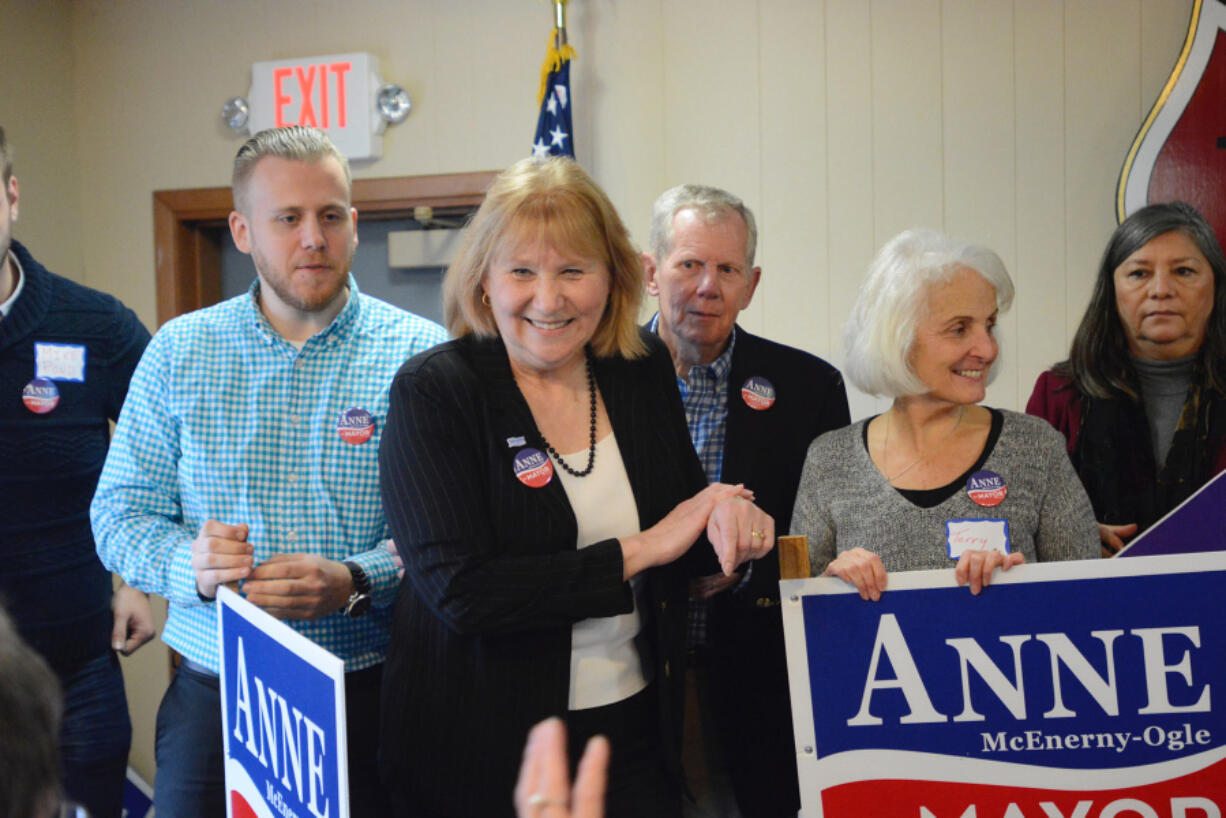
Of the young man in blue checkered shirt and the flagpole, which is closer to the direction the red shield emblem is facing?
the young man in blue checkered shirt

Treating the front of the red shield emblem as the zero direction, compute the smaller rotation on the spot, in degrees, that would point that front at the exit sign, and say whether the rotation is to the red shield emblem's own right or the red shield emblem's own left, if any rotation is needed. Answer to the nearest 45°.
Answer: approximately 90° to the red shield emblem's own right

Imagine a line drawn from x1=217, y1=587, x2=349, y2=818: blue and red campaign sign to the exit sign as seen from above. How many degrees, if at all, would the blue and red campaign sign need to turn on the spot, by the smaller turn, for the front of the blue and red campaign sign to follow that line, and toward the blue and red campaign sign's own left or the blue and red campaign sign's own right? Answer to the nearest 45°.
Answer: approximately 135° to the blue and red campaign sign's own right

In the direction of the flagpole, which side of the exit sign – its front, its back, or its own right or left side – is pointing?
left
